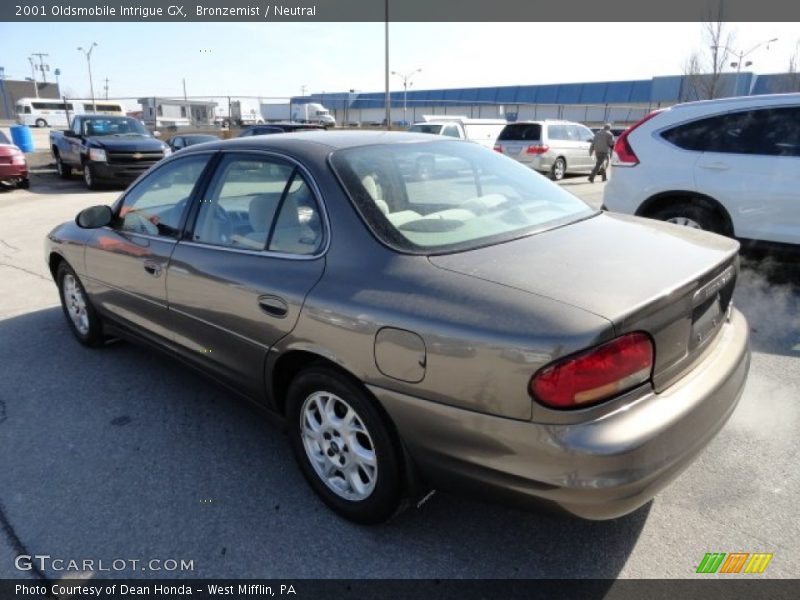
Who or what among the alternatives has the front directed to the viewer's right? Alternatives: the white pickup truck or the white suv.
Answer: the white suv

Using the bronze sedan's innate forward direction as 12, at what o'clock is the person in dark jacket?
The person in dark jacket is roughly at 2 o'clock from the bronze sedan.

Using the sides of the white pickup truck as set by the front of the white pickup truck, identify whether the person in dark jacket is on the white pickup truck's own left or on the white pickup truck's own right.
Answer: on the white pickup truck's own left

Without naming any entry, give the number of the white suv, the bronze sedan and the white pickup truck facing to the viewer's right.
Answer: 1

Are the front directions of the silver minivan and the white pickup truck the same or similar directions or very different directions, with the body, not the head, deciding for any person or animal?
very different directions

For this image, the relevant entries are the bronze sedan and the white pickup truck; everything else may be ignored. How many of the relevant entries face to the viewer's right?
0

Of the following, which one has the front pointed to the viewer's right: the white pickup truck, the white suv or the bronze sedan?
the white suv

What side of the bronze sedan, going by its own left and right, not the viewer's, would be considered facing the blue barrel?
front

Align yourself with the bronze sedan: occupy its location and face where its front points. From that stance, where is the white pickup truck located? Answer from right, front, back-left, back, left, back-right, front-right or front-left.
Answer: front-right

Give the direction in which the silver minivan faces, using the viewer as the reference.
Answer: facing away from the viewer and to the right of the viewer

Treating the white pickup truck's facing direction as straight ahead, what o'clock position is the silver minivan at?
The silver minivan is roughly at 8 o'clock from the white pickup truck.

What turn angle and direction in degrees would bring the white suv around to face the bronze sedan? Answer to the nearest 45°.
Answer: approximately 90° to its right

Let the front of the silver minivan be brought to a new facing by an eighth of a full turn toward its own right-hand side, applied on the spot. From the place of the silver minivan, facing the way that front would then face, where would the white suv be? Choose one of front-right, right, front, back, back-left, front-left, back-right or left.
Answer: right

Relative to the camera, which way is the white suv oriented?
to the viewer's right

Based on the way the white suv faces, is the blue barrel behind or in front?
behind

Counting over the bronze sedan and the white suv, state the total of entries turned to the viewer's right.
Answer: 1
